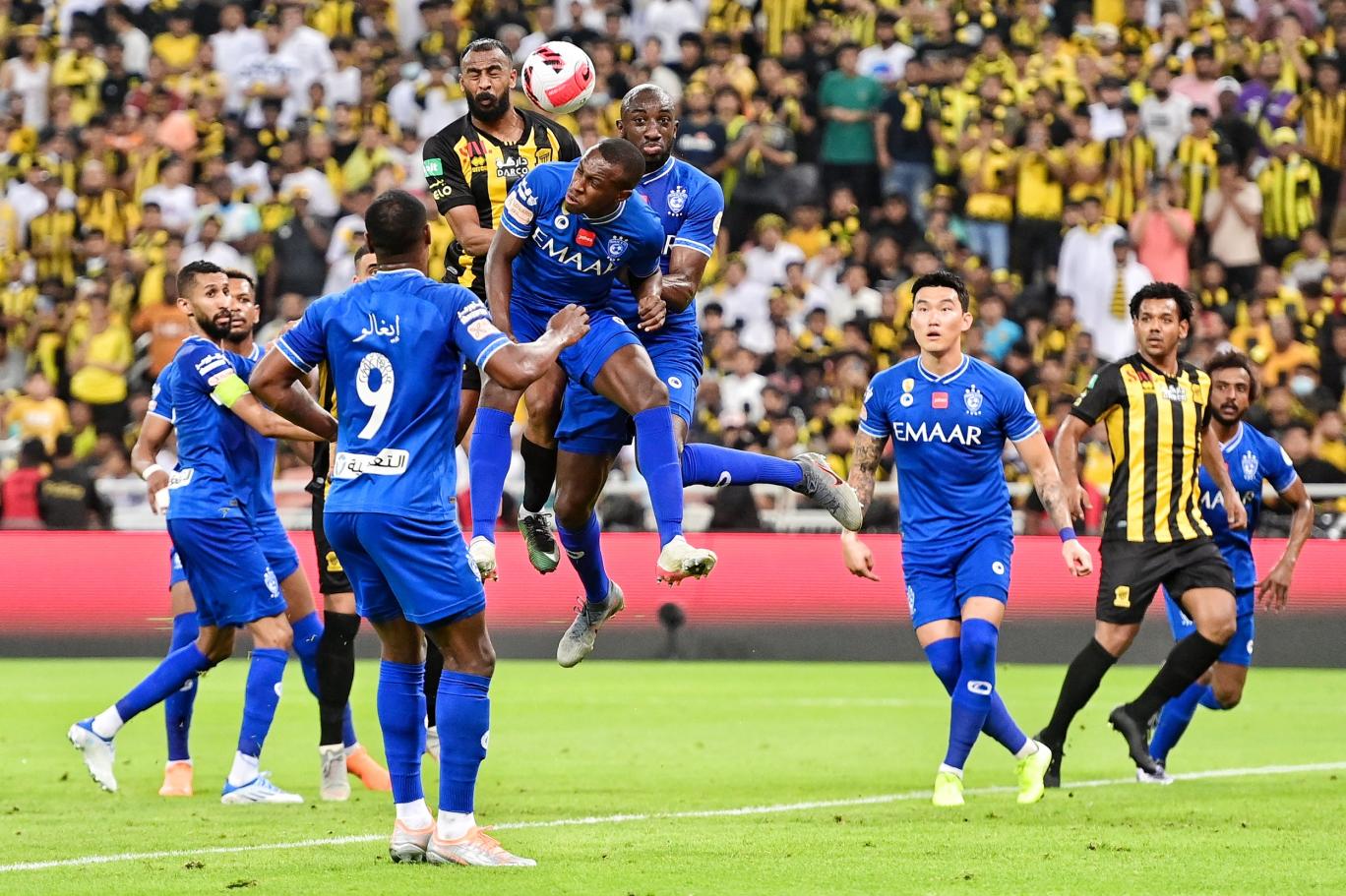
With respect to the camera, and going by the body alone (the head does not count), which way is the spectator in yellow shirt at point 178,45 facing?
toward the camera

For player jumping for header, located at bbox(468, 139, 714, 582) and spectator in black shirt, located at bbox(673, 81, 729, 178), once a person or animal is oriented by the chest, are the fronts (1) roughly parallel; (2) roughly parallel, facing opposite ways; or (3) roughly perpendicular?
roughly parallel

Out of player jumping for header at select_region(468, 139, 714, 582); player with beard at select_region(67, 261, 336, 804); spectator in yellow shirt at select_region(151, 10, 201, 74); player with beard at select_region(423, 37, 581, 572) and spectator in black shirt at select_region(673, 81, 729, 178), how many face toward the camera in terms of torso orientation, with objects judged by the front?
4

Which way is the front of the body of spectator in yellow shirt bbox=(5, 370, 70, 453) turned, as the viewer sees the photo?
toward the camera

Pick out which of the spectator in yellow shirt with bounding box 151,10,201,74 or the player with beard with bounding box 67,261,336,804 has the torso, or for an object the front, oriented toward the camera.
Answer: the spectator in yellow shirt

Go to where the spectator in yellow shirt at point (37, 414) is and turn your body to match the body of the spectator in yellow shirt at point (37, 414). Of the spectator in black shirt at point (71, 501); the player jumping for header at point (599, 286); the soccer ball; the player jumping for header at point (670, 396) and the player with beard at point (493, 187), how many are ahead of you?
5

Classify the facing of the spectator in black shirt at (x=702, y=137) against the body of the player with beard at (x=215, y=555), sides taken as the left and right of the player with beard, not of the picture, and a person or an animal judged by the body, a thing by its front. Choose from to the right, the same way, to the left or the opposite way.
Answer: to the right

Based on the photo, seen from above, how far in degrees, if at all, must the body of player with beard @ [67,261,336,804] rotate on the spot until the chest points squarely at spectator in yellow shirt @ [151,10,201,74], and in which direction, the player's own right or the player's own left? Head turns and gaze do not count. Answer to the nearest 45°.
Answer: approximately 90° to the player's own left

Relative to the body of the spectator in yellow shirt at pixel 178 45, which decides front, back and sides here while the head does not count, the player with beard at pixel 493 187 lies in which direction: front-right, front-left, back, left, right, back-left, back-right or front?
front

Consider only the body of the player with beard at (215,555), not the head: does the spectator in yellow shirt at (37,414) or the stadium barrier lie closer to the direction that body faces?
the stadium barrier

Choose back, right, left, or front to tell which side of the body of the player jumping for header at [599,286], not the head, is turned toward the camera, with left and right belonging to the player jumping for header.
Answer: front

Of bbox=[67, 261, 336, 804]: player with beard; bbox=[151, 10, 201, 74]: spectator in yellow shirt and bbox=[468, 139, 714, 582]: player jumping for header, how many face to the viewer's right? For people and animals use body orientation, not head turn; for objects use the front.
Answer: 1

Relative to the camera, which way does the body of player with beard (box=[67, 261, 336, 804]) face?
to the viewer's right

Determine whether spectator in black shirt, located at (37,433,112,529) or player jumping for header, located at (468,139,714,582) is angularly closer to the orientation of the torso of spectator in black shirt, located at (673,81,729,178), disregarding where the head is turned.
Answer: the player jumping for header

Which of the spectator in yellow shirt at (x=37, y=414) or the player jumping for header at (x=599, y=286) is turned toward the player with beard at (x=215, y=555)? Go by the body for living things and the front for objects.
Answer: the spectator in yellow shirt
